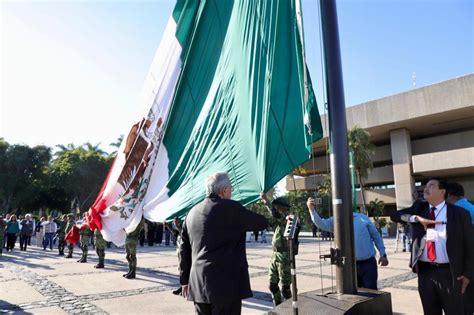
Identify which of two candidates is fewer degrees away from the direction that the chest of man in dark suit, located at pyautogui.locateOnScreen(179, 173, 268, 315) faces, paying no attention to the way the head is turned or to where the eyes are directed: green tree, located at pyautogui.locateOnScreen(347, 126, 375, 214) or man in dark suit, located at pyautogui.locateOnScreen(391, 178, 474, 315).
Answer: the green tree

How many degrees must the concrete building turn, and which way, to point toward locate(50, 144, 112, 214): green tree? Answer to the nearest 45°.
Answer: approximately 45° to its right

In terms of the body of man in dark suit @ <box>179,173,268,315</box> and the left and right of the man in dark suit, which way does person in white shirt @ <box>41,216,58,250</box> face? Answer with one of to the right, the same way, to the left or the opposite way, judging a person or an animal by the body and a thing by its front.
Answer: the opposite way

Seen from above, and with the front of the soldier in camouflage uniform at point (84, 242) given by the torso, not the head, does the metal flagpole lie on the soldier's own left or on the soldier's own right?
on the soldier's own left

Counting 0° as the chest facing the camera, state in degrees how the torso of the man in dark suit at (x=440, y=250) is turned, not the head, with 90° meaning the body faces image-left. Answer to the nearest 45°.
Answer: approximately 45°

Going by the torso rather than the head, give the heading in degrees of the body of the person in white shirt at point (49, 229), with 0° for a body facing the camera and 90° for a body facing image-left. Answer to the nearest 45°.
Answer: approximately 0°

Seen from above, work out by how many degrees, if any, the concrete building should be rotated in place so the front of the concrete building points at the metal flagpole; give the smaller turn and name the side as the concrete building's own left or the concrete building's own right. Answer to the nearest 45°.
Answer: approximately 45° to the concrete building's own left

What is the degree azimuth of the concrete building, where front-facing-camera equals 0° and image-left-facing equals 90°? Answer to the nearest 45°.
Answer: approximately 45°

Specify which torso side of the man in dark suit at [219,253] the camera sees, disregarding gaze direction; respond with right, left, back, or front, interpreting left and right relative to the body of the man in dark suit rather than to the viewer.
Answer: back
